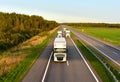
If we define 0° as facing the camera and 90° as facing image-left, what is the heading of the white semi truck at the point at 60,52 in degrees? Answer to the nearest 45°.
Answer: approximately 0°
